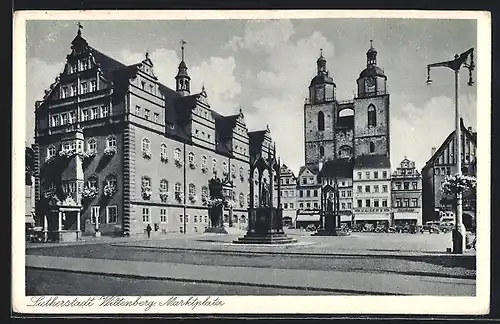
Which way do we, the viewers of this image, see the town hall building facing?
facing the viewer and to the right of the viewer

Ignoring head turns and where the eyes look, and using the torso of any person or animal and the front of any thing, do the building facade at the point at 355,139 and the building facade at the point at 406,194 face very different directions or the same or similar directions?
same or similar directions

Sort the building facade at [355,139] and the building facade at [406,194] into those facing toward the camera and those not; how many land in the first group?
2

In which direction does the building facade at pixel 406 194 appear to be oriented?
toward the camera
